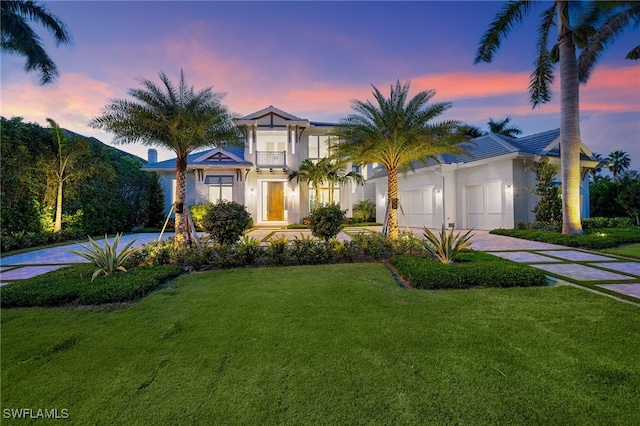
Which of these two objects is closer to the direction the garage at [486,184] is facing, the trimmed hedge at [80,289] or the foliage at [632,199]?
the trimmed hedge

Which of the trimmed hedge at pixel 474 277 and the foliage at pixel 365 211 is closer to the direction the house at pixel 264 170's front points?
the trimmed hedge

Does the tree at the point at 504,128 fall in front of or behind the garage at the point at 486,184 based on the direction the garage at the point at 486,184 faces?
behind

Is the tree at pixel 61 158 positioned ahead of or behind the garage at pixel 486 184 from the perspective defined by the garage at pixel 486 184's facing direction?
ahead

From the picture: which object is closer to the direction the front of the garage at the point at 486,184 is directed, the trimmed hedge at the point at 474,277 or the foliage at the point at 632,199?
the trimmed hedge

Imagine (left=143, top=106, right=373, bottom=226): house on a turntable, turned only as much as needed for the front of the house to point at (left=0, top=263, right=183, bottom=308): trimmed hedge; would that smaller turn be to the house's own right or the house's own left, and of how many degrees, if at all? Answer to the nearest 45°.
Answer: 0° — it already faces it

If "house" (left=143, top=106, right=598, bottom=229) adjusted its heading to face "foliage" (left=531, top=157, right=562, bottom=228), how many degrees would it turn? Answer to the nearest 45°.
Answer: approximately 45° to its left

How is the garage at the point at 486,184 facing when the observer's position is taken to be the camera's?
facing the viewer and to the left of the viewer

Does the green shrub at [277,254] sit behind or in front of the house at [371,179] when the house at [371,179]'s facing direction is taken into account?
in front

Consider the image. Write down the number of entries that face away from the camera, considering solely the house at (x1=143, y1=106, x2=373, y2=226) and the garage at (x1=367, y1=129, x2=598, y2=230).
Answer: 0

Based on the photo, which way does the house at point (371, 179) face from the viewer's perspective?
toward the camera

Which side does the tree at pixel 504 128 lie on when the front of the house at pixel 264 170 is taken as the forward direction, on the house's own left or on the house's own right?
on the house's own left

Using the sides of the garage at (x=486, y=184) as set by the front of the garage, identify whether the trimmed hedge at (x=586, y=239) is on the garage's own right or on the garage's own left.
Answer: on the garage's own left

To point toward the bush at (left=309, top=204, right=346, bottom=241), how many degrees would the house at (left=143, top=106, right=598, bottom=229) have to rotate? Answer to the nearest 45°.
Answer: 0° — it already faces it

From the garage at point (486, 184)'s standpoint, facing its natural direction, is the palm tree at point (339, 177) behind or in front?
in front
